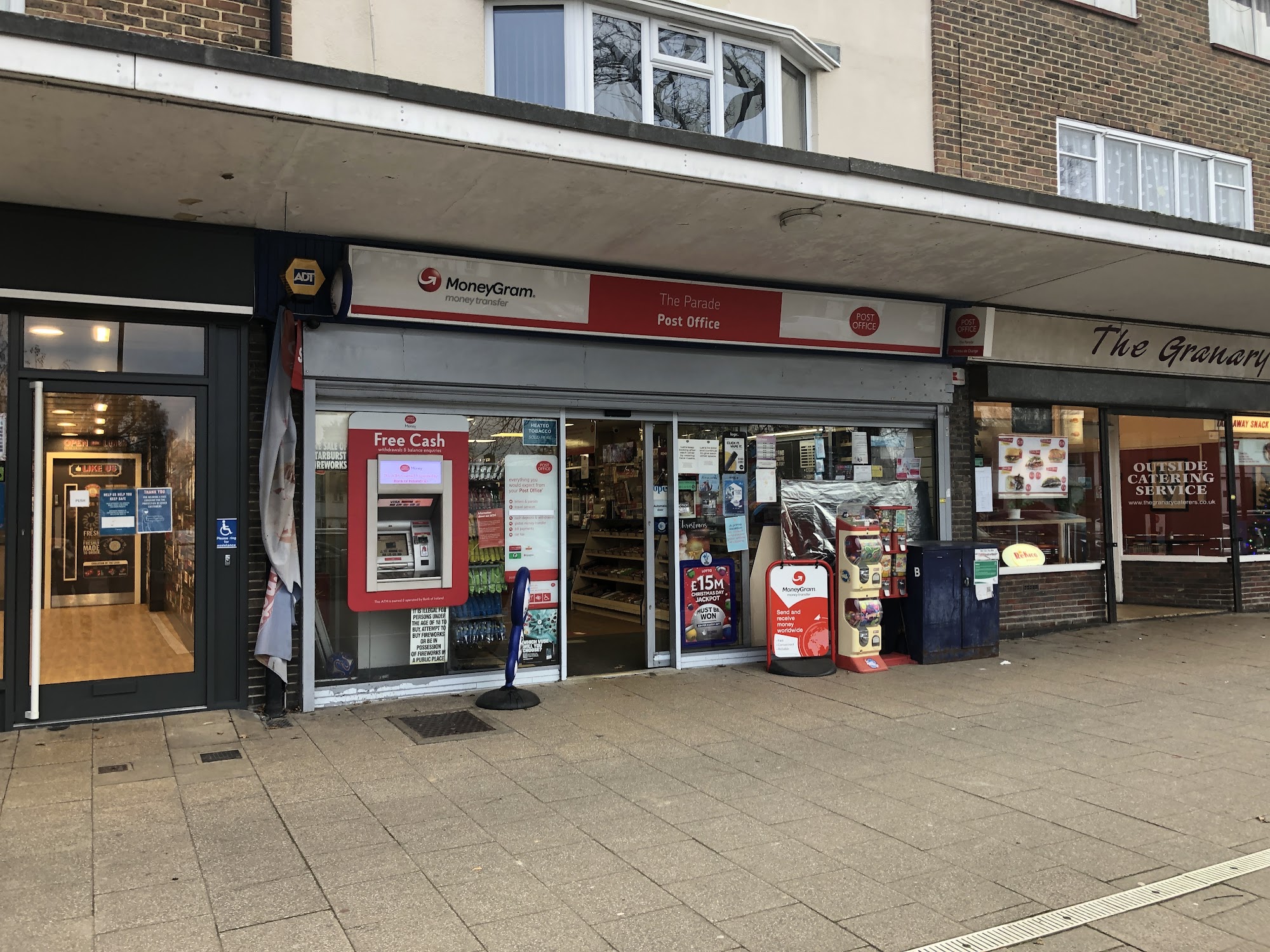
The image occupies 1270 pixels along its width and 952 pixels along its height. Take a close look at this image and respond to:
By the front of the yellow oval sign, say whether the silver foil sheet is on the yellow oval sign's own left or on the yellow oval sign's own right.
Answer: on the yellow oval sign's own right

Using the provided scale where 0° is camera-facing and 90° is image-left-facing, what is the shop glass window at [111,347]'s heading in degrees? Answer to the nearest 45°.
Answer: approximately 0°

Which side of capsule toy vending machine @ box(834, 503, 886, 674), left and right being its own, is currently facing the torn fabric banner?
right

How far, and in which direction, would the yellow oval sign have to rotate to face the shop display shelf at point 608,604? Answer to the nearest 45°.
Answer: approximately 135° to its right

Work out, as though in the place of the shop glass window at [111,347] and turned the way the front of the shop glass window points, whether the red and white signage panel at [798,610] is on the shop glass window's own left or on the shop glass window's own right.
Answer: on the shop glass window's own left

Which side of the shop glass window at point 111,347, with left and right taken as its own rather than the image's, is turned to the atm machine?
left

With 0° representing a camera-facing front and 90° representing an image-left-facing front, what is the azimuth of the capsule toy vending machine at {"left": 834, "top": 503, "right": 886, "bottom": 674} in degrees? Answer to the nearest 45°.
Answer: approximately 315°

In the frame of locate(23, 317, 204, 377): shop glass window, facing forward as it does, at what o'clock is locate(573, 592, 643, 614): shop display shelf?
The shop display shelf is roughly at 8 o'clock from the shop glass window.

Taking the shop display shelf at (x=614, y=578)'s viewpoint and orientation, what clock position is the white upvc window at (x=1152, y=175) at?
The white upvc window is roughly at 8 o'clock from the shop display shelf.

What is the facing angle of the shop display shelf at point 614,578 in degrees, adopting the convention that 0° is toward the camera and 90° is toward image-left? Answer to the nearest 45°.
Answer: approximately 45°
